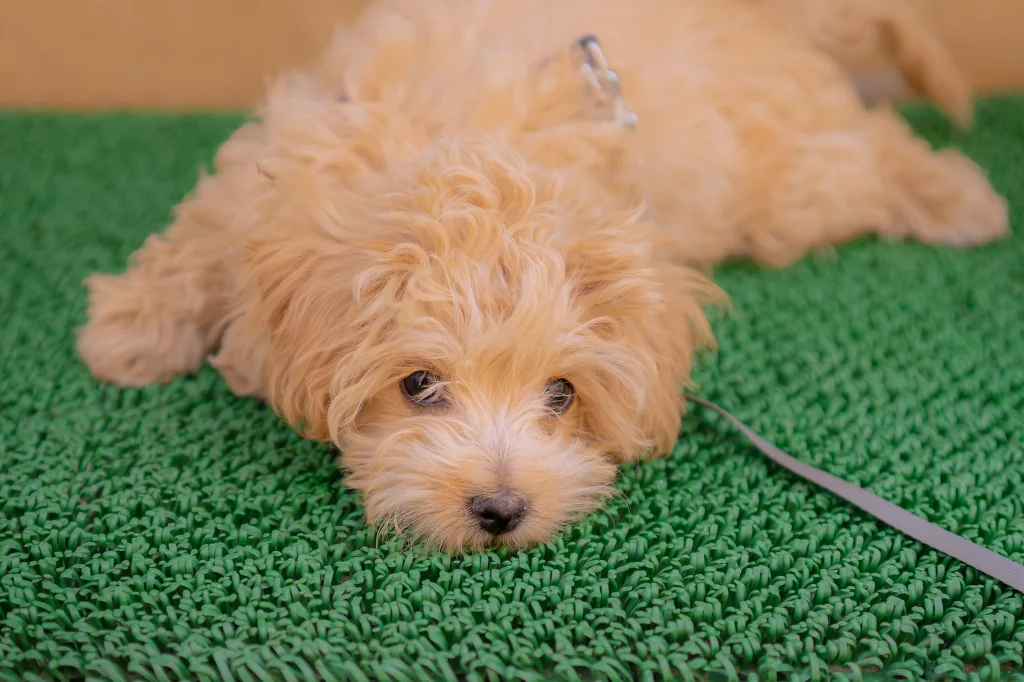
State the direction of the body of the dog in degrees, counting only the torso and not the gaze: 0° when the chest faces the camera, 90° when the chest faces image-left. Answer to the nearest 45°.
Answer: approximately 45°
